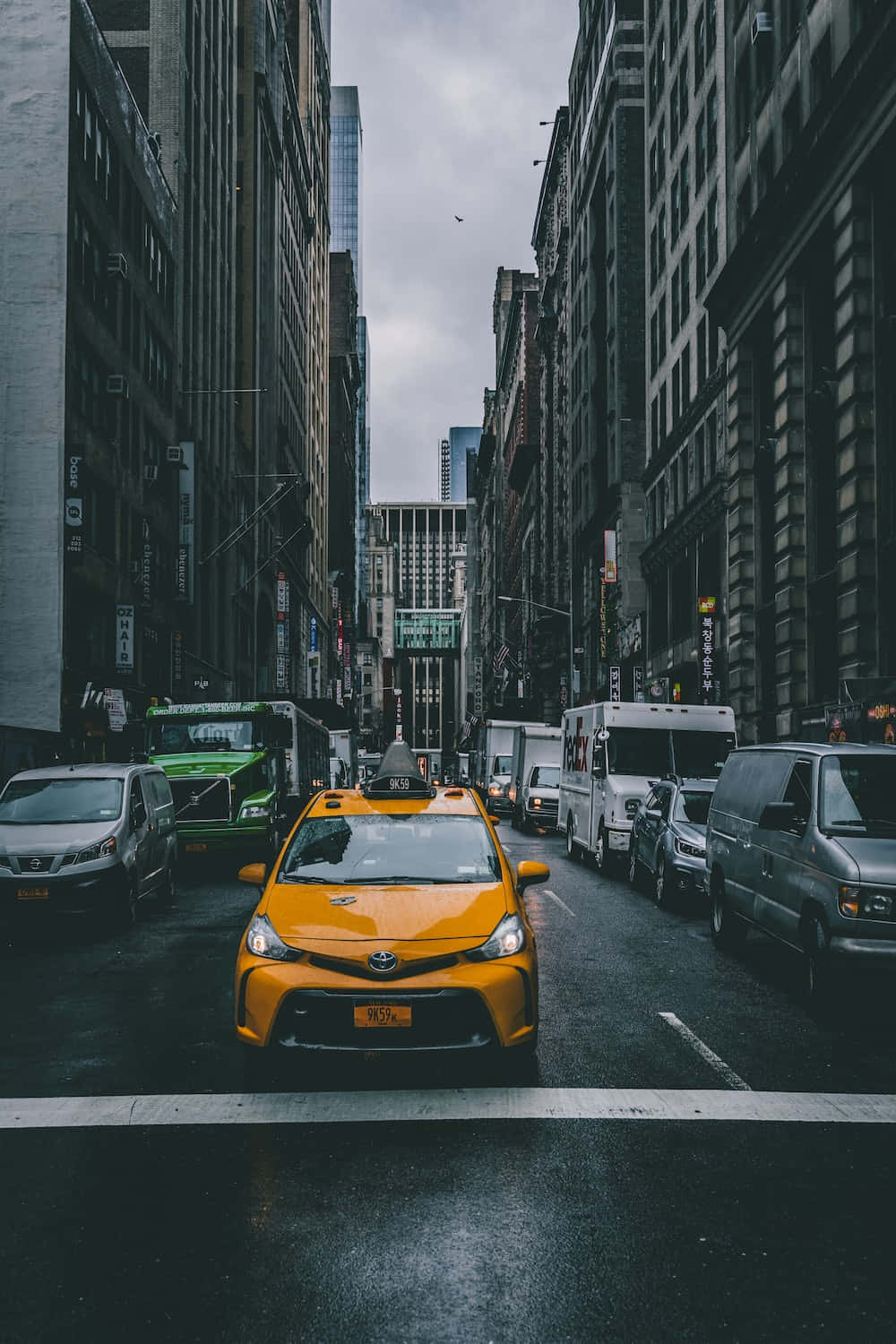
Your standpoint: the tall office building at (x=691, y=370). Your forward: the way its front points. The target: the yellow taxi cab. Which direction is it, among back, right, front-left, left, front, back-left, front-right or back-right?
left

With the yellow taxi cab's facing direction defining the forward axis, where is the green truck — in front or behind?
behind

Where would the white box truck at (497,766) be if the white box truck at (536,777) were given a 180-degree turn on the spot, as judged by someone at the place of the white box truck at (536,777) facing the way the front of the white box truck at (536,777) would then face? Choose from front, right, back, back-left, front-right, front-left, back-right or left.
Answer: front

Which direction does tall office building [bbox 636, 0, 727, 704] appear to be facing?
to the viewer's left

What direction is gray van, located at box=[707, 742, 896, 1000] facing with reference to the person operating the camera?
facing the viewer and to the right of the viewer

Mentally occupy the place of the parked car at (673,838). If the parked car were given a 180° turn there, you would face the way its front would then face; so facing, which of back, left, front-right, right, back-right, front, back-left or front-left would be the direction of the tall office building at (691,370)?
front-right

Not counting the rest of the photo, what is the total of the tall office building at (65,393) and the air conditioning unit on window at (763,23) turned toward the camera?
0

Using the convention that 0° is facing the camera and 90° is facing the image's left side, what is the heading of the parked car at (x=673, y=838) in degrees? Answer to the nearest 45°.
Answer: approximately 315°

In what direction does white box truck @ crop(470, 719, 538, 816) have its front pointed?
toward the camera

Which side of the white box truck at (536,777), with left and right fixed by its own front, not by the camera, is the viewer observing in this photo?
front

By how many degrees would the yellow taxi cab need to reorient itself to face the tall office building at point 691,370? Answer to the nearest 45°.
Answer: approximately 180°

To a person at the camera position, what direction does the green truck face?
facing the viewer
